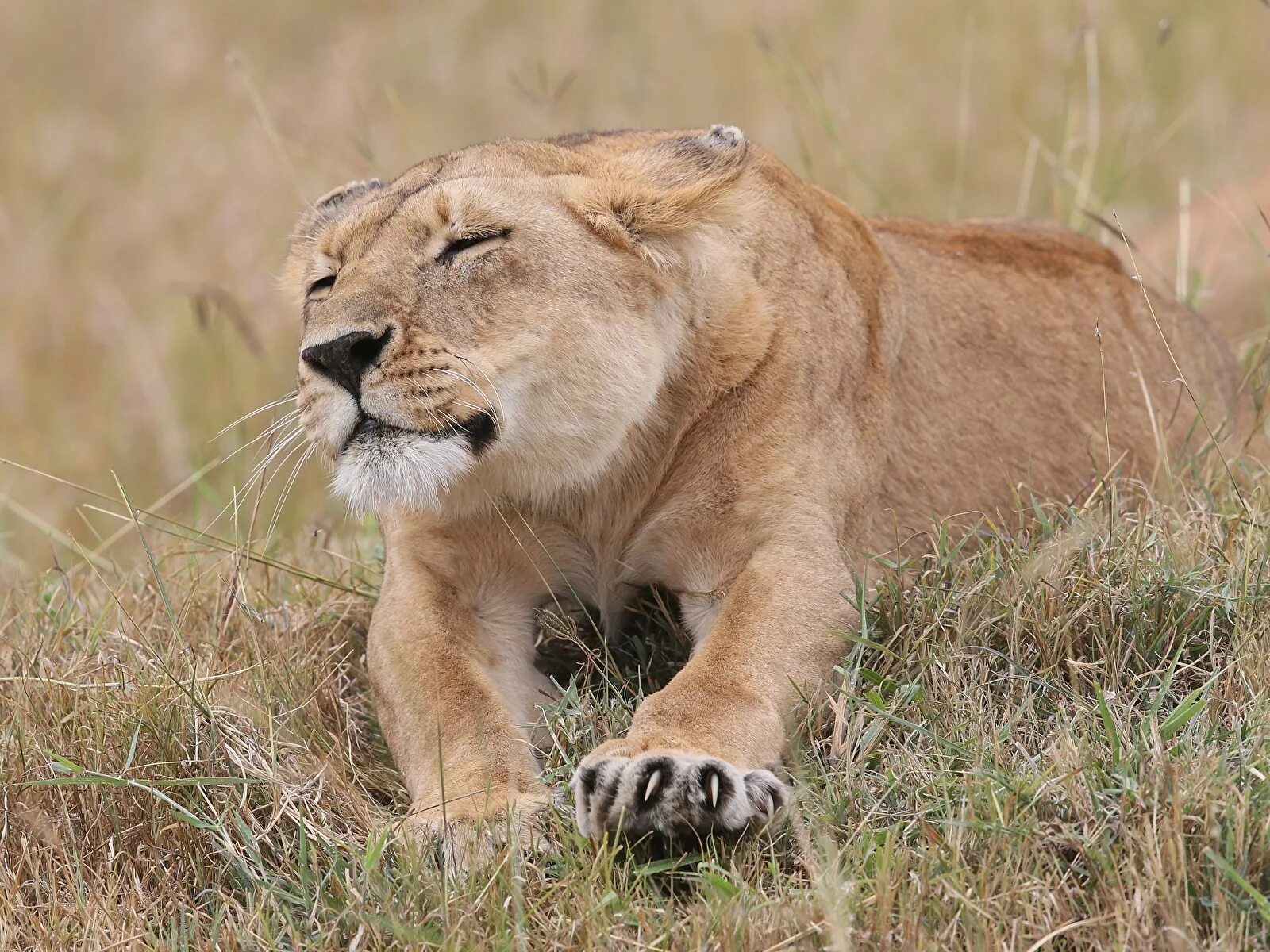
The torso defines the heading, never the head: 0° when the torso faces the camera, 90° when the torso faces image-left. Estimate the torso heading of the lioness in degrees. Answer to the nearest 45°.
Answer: approximately 45°
